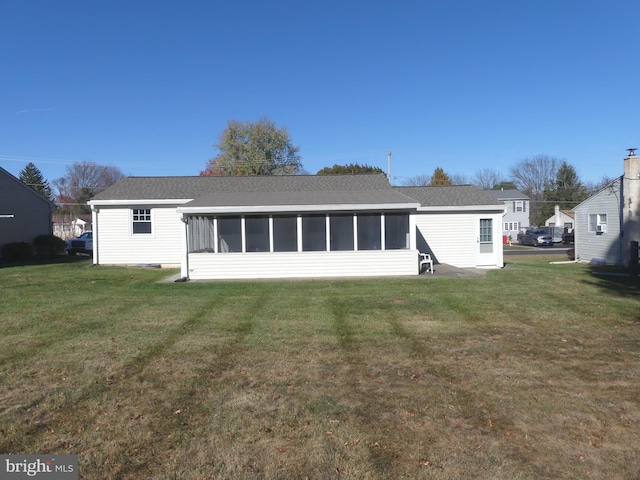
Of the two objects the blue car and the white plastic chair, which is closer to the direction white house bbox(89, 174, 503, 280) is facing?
the blue car

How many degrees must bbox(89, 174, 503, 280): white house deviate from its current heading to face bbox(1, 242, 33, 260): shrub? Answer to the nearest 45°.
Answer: approximately 45° to its left

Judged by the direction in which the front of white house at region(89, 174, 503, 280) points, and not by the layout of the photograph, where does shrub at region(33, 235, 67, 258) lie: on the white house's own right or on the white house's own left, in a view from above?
on the white house's own left

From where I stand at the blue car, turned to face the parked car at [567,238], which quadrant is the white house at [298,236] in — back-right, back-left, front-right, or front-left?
front-right

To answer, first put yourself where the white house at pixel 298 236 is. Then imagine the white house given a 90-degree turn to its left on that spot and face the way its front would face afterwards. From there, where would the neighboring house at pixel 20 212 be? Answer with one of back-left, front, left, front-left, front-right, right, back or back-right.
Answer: front-right

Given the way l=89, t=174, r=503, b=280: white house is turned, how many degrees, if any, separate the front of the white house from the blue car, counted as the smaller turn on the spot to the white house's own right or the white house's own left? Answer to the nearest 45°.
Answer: approximately 45° to the white house's own left

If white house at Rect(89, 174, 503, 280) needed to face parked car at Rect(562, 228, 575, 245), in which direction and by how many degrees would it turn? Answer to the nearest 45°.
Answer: approximately 45° to its right

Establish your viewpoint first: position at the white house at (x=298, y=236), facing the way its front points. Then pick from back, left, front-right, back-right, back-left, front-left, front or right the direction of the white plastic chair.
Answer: right

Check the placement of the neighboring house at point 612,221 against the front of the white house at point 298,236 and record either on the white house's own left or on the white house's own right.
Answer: on the white house's own right

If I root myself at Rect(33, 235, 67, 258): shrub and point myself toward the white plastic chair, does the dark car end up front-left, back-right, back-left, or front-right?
front-left

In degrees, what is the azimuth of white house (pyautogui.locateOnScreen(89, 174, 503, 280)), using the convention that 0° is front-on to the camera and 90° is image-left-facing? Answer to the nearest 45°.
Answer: approximately 180°

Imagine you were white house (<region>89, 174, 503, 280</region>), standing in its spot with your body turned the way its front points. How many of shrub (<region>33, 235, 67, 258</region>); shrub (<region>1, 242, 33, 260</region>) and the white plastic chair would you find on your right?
1
